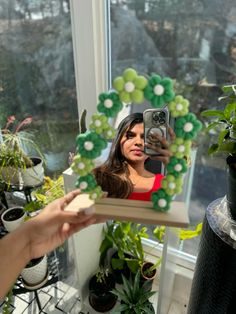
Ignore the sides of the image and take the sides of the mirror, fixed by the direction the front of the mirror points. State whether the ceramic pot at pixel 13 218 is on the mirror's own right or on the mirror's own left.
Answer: on the mirror's own right

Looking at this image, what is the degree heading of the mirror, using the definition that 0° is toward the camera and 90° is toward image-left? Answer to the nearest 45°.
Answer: approximately 0°

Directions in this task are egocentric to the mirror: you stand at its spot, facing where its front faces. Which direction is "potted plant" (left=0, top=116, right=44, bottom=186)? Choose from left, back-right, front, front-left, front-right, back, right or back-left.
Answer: back-right
